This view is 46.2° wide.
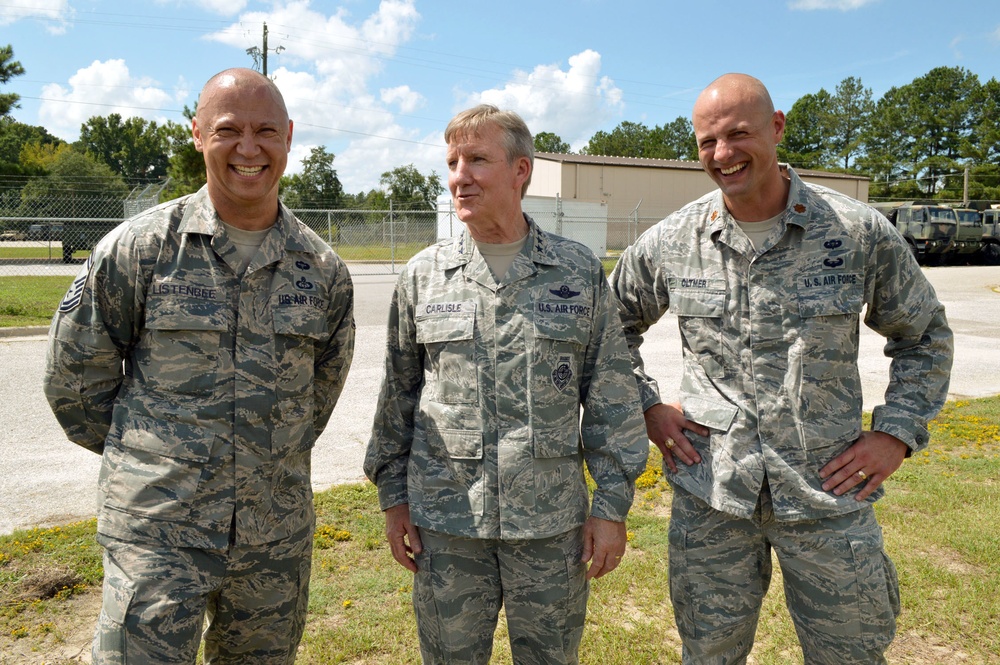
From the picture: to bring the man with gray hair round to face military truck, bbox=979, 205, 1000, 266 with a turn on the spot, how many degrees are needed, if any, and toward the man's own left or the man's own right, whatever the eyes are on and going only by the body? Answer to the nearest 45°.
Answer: approximately 135° to the man's own left

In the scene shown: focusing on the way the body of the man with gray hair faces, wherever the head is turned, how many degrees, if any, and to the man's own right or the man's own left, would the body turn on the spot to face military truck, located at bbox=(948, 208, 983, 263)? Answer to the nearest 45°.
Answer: approximately 135° to the man's own left

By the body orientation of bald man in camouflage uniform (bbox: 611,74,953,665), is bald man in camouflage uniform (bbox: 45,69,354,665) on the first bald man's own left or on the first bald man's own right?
on the first bald man's own right

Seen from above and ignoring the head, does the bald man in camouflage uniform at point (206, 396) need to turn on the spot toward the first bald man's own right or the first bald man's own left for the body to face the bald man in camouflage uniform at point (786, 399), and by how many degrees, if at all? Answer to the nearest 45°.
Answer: approximately 90° to the first bald man's own left

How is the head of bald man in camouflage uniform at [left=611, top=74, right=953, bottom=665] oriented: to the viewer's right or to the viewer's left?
to the viewer's left

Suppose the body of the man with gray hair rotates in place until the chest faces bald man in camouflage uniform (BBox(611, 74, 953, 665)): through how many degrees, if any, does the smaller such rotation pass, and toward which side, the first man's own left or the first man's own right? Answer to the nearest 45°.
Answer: approximately 90° to the first man's own left

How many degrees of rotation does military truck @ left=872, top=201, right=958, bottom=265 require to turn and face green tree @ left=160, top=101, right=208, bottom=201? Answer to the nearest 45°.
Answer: approximately 90° to its right

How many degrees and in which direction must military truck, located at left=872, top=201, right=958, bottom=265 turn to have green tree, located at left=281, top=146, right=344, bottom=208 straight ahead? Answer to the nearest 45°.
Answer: approximately 135° to its right

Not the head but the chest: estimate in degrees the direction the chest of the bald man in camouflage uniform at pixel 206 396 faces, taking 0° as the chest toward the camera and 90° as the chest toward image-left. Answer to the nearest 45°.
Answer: approximately 0°

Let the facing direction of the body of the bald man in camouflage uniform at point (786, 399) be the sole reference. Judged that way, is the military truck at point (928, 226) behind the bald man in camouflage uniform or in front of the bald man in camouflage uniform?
behind
